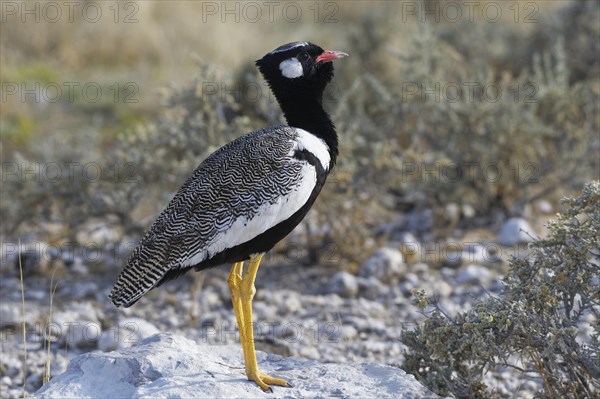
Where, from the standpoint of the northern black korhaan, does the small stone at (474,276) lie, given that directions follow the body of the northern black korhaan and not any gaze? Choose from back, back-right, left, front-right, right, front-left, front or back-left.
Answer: front-left

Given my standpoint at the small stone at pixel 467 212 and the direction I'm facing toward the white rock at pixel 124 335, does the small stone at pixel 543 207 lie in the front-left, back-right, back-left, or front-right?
back-left

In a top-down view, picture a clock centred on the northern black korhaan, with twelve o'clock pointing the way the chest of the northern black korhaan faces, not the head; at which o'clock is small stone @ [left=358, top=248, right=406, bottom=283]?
The small stone is roughly at 10 o'clock from the northern black korhaan.

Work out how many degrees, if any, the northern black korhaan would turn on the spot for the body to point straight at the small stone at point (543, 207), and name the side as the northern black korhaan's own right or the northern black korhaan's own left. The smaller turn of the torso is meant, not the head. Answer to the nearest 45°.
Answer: approximately 45° to the northern black korhaan's own left

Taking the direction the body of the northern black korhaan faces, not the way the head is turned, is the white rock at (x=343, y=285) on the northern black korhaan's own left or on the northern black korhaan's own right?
on the northern black korhaan's own left

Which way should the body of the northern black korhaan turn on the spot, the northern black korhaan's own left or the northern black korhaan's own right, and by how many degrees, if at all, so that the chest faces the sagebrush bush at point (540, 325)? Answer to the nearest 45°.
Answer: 0° — it already faces it

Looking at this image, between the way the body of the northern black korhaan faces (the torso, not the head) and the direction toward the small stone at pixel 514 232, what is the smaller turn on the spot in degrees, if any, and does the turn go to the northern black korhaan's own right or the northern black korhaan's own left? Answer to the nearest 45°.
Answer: approximately 45° to the northern black korhaan's own left

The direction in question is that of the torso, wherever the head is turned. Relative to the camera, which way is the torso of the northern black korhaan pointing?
to the viewer's right

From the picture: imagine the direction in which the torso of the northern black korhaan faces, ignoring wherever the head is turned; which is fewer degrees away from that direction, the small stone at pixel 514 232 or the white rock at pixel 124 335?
the small stone
